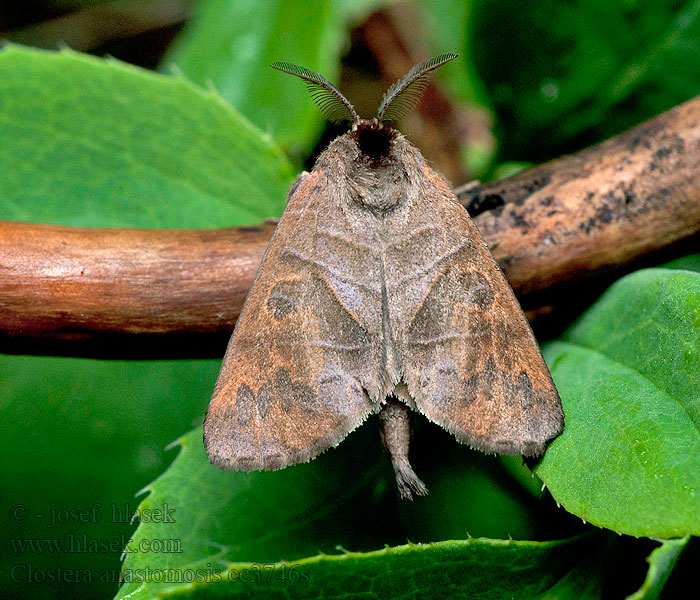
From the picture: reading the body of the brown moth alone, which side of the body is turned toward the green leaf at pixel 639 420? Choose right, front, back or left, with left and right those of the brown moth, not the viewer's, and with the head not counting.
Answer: right

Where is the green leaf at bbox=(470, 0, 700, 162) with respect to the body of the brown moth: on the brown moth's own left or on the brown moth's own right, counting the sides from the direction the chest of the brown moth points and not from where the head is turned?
on the brown moth's own right

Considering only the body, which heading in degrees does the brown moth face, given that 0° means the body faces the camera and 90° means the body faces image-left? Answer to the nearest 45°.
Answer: approximately 180°
